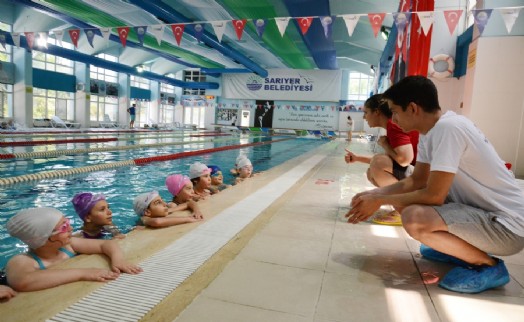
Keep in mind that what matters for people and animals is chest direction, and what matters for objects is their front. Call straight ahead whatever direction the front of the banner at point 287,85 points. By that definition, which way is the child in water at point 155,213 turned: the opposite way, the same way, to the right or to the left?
to the left

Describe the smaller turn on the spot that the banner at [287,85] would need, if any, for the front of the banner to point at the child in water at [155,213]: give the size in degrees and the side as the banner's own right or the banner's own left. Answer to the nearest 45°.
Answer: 0° — it already faces them

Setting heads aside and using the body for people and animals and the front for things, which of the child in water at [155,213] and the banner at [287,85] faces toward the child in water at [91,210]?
the banner

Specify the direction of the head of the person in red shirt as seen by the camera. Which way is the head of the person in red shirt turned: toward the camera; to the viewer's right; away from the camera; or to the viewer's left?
to the viewer's left

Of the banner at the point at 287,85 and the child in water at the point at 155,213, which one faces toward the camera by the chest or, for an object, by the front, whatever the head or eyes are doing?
the banner

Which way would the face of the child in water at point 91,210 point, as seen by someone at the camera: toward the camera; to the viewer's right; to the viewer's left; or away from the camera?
to the viewer's right

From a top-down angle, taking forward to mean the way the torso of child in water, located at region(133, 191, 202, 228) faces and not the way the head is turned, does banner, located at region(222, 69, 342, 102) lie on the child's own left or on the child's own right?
on the child's own left

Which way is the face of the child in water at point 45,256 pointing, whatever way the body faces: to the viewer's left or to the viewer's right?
to the viewer's right

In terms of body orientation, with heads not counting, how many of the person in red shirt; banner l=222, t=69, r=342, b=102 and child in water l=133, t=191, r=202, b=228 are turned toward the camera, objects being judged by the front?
1

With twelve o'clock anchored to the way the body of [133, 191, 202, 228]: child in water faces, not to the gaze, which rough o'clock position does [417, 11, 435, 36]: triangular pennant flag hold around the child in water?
The triangular pennant flag is roughly at 11 o'clock from the child in water.

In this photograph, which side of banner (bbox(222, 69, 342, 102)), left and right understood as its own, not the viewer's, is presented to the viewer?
front

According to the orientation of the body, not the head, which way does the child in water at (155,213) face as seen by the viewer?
to the viewer's right

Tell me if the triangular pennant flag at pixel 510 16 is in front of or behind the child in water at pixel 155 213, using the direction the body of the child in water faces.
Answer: in front

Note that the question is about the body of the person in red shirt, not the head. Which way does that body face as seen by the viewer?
to the viewer's left

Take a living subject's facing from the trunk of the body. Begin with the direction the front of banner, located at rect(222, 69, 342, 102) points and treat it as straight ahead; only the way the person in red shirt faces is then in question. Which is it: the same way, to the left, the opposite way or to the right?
to the right
